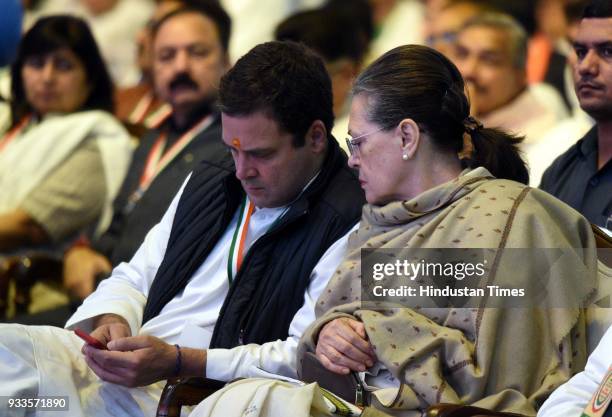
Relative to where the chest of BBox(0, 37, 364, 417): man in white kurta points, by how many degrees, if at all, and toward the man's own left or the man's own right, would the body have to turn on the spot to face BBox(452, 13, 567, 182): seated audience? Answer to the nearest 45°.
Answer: approximately 180°

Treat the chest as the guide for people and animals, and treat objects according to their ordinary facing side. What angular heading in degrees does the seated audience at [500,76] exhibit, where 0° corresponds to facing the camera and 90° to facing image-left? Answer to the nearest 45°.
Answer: approximately 45°

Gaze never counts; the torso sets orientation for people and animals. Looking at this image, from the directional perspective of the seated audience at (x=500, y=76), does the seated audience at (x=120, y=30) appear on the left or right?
on their right

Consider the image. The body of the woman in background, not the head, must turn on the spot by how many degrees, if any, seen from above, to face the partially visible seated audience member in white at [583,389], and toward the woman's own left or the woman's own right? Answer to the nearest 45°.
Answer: approximately 45° to the woman's own left

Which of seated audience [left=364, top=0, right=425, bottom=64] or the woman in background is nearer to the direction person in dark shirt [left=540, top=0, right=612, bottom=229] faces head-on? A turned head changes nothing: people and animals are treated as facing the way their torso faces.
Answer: the woman in background

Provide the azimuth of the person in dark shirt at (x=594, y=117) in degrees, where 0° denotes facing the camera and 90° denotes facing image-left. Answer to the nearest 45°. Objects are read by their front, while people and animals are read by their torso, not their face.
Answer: approximately 45°

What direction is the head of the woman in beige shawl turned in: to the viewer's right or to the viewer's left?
to the viewer's left

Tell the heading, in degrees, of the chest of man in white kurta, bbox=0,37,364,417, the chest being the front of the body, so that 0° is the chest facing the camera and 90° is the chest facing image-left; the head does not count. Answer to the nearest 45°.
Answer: approximately 45°

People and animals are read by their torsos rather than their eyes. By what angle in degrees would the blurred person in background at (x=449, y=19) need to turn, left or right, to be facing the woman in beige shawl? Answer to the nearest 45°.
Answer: approximately 45° to their left

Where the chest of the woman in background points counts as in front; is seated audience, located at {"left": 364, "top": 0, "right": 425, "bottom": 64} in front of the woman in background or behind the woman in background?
behind
